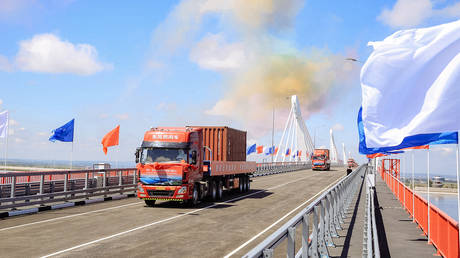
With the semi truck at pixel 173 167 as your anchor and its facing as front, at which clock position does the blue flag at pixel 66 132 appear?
The blue flag is roughly at 3 o'clock from the semi truck.

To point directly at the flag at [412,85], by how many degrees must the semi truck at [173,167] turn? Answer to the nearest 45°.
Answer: approximately 45° to its left

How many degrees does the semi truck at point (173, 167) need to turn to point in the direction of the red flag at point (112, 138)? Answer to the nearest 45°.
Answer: approximately 90° to its right

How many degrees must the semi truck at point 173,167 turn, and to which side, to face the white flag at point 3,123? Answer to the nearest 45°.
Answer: approximately 45° to its right

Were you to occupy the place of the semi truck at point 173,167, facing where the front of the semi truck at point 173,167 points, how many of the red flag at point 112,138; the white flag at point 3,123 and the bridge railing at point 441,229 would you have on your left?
1

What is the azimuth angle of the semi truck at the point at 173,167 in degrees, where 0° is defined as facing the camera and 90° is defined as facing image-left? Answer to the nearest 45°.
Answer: approximately 45°

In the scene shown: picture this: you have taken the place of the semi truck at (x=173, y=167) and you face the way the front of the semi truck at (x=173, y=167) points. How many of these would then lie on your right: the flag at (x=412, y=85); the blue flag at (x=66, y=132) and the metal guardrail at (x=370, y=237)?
1

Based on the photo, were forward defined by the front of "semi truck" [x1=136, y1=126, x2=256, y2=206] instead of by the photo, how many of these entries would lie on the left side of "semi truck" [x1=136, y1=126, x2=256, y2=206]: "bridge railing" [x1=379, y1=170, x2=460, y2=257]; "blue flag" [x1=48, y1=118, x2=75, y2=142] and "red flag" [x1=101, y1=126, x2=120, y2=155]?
1

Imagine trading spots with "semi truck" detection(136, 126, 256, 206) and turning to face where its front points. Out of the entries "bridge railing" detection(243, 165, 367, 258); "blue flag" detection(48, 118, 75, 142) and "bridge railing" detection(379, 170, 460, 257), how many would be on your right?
1

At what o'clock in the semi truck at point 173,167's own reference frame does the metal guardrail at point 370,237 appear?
The metal guardrail is roughly at 10 o'clock from the semi truck.

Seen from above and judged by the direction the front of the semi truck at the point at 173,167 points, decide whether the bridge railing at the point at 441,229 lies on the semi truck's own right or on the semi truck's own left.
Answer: on the semi truck's own left

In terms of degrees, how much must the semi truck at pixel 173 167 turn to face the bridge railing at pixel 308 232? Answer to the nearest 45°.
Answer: approximately 45° to its left
